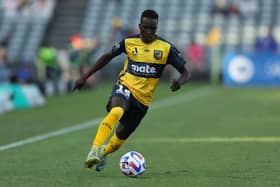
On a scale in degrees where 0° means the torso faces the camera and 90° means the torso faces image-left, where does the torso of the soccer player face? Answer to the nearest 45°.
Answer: approximately 0°
